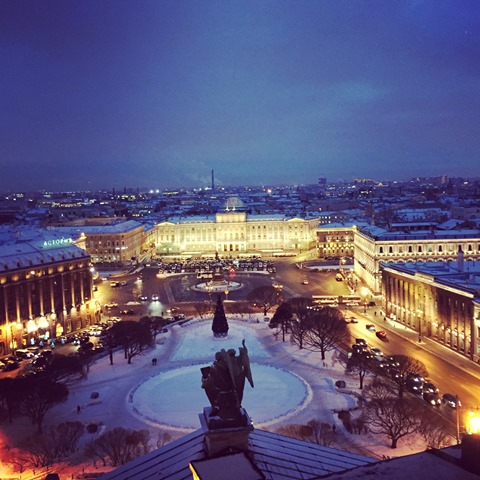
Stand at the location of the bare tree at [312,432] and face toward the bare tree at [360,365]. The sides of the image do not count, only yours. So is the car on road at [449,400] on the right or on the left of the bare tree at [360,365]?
right

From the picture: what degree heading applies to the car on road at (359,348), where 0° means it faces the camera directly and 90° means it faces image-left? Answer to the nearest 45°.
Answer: approximately 315°

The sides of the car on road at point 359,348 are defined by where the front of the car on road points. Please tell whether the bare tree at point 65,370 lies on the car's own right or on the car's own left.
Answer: on the car's own right

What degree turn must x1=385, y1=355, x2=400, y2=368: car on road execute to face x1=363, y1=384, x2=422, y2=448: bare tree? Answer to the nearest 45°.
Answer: approximately 45° to its right
